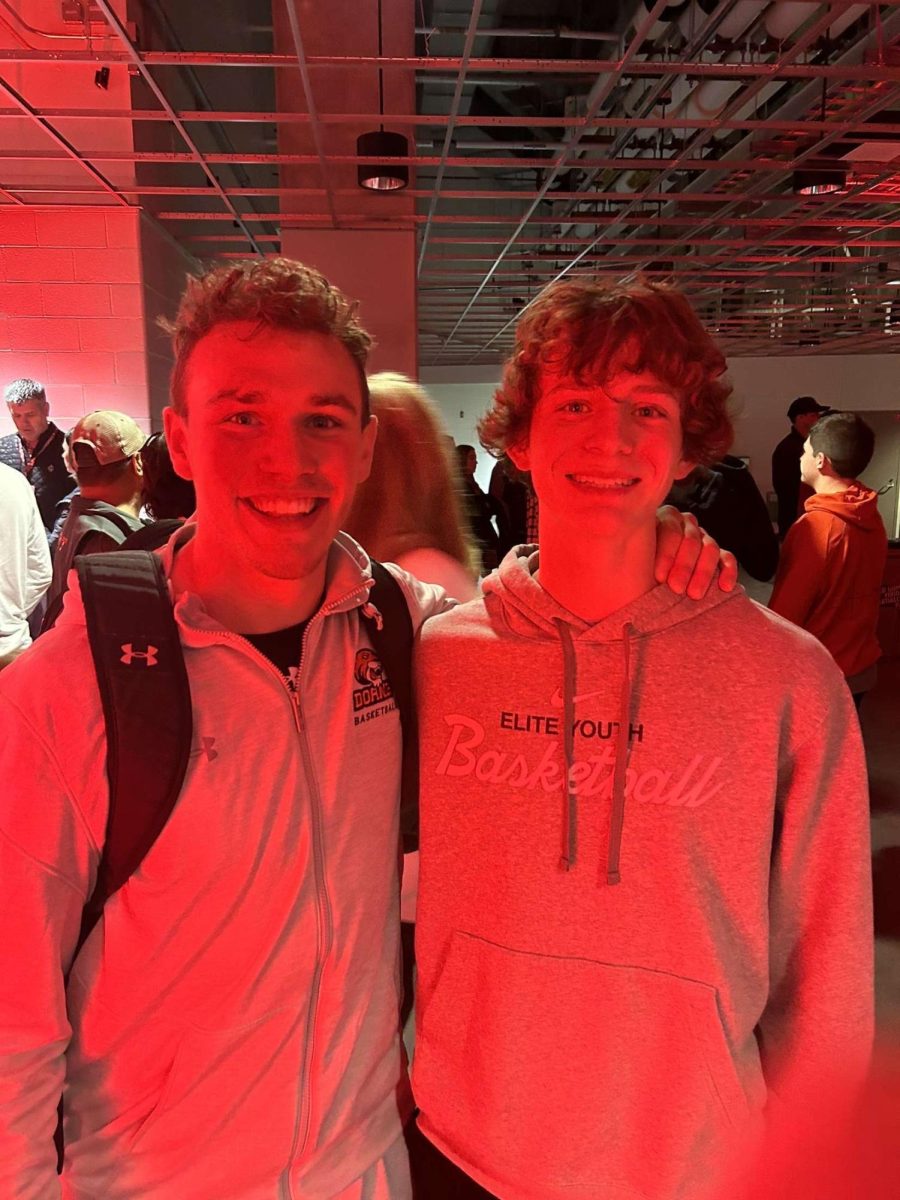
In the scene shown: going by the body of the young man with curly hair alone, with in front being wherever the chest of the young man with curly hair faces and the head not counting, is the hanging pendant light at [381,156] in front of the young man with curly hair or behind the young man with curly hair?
behind

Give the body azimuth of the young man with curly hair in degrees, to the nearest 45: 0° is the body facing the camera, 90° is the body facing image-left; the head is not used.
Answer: approximately 0°

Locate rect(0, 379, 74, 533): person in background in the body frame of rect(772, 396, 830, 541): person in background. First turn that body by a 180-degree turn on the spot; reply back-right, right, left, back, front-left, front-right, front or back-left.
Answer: front-left

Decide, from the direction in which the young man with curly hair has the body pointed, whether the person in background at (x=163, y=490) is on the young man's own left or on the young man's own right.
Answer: on the young man's own right

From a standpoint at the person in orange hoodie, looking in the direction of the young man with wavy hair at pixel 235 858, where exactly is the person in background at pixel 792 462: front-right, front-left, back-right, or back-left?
back-right

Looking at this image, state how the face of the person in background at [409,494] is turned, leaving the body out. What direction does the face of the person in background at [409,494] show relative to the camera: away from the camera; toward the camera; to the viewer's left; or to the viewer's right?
away from the camera

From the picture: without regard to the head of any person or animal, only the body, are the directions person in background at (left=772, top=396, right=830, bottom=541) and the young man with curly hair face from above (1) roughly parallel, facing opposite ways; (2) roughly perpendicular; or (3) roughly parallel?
roughly perpendicular
